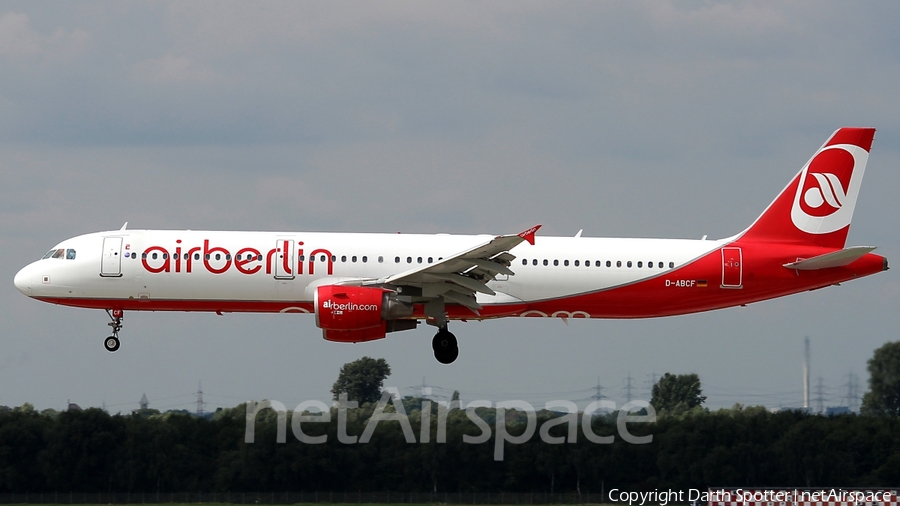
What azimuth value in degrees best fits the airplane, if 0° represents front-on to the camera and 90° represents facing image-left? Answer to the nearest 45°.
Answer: approximately 90°
